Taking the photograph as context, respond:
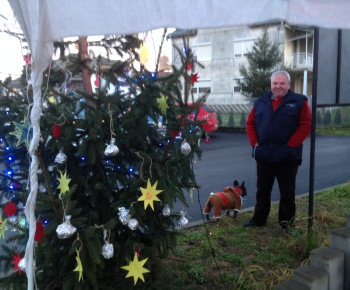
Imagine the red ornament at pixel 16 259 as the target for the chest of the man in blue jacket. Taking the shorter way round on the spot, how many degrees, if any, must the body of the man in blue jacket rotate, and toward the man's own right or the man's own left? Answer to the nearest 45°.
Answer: approximately 45° to the man's own right

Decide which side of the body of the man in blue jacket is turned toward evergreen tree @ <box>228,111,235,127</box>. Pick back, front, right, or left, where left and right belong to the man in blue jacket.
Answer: back

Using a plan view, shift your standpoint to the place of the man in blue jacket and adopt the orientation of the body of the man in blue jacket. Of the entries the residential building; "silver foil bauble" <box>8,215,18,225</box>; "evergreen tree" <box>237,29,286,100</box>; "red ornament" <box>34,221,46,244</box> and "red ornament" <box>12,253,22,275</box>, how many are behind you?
2

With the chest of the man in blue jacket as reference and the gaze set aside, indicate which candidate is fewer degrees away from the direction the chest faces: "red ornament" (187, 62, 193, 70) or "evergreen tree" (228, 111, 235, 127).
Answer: the red ornament

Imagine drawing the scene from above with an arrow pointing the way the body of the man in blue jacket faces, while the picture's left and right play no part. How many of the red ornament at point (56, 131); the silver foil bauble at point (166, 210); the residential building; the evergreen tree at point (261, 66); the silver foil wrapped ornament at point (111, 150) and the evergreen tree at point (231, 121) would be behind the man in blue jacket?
3

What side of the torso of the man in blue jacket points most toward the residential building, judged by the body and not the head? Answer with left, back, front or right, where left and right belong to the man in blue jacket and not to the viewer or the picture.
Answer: back

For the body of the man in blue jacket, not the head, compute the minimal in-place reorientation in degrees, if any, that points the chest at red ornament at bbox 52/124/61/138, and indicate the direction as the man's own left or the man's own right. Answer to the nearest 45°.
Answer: approximately 45° to the man's own right

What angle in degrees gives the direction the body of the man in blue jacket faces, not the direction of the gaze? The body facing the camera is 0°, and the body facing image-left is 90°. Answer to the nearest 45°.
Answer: approximately 0°
